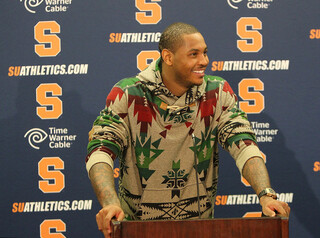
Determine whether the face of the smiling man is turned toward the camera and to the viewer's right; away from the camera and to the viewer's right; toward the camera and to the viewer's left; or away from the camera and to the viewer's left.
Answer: toward the camera and to the viewer's right

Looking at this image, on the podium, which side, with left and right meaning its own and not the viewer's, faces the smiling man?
back

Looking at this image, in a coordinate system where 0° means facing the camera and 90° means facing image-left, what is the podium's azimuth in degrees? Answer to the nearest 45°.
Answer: approximately 0°
